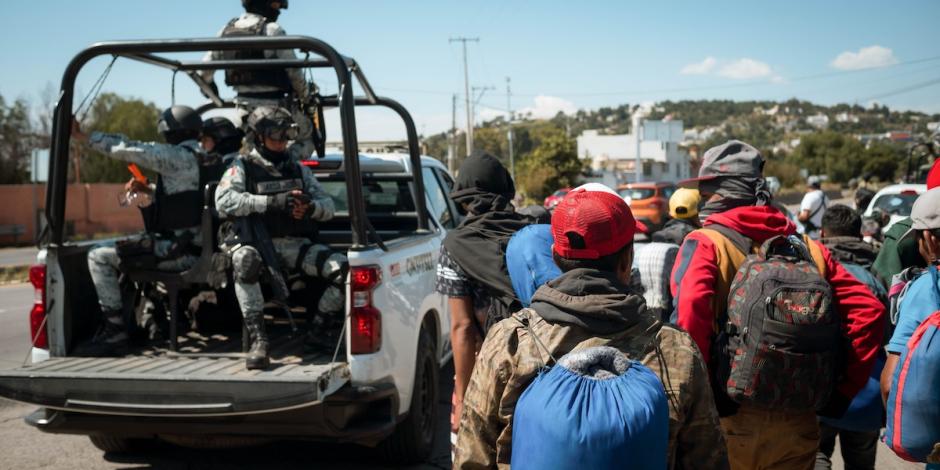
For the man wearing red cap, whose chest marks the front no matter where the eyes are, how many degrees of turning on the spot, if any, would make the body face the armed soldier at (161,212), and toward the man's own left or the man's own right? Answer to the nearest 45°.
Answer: approximately 45° to the man's own left

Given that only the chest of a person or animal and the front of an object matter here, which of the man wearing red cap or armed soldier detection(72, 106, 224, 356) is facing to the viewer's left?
the armed soldier

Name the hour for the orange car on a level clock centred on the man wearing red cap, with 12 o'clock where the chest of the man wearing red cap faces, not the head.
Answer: The orange car is roughly at 12 o'clock from the man wearing red cap.

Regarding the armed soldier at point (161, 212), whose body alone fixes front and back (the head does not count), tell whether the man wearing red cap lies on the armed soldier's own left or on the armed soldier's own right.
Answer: on the armed soldier's own left

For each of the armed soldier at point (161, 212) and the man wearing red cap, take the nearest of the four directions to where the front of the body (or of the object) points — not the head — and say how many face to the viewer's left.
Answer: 1

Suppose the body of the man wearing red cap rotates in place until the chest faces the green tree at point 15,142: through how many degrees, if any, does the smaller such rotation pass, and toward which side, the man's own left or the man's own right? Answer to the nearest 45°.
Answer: approximately 45° to the man's own left

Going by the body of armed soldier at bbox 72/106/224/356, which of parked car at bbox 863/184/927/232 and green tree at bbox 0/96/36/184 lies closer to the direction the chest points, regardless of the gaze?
the green tree

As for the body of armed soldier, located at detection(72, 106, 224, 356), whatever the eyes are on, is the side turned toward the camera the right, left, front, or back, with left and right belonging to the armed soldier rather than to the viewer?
left

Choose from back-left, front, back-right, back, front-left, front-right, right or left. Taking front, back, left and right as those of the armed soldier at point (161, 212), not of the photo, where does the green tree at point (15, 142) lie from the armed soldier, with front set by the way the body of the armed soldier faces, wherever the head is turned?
right

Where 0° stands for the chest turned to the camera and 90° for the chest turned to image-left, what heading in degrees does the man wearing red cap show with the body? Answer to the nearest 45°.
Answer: approximately 180°

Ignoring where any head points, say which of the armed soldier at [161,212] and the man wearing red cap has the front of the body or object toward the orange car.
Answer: the man wearing red cap
